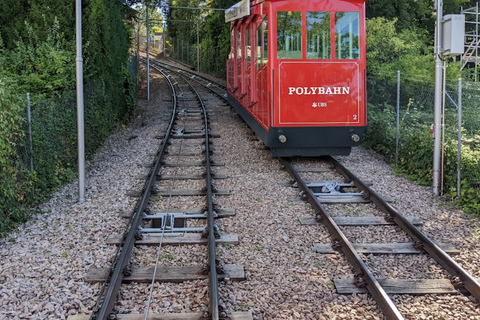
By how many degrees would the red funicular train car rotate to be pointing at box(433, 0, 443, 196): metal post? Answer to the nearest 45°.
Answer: approximately 45° to its left

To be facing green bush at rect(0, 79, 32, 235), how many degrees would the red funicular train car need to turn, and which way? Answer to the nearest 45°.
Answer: approximately 45° to its right

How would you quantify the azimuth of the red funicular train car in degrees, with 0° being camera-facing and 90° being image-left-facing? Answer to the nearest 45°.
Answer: approximately 0°

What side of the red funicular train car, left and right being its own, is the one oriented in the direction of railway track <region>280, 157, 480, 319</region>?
front
